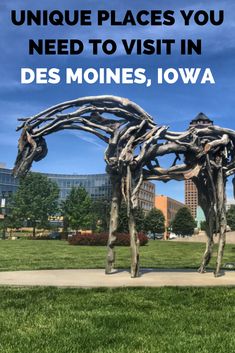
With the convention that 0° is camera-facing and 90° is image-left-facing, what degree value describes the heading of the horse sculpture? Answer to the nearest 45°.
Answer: approximately 90°

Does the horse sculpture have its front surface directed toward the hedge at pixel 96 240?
no
